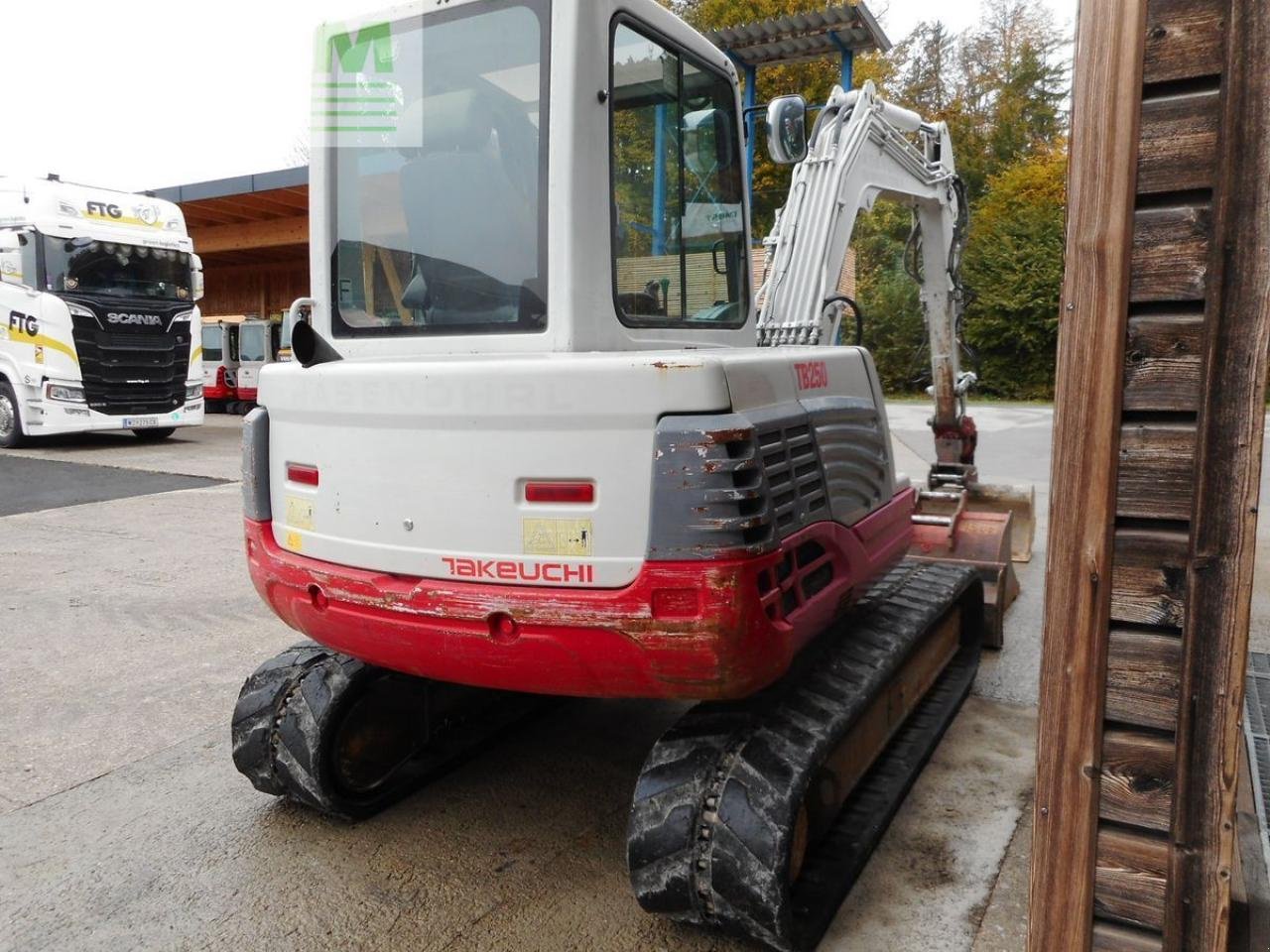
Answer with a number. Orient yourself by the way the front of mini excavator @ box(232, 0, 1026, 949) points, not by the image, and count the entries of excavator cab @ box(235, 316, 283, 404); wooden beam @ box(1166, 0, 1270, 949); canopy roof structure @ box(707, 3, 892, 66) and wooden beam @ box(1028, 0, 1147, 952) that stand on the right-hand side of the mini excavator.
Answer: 2

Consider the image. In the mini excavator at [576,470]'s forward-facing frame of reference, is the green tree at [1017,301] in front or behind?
in front

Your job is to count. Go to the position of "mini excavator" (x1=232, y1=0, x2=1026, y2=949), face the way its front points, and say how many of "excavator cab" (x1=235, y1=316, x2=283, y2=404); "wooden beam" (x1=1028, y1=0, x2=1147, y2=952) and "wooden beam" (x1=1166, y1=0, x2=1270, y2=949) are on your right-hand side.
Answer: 2

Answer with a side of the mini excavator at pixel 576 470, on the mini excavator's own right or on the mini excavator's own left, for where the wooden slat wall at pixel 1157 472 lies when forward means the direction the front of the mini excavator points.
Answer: on the mini excavator's own right

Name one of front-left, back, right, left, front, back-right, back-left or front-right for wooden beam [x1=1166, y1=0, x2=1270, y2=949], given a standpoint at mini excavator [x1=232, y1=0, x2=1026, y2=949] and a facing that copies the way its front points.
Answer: right

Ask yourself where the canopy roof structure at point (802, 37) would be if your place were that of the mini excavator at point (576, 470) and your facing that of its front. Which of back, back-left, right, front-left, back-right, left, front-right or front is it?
front-left

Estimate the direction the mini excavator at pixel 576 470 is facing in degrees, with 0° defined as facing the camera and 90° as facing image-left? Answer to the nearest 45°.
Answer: approximately 225°

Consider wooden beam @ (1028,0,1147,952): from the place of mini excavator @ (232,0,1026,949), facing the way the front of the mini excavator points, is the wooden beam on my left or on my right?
on my right

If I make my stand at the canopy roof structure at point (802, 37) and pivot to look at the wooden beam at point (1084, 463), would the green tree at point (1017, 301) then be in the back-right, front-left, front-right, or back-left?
back-left

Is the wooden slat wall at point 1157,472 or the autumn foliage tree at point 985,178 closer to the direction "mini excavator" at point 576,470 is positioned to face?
the autumn foliage tree
